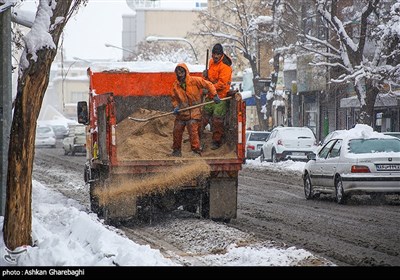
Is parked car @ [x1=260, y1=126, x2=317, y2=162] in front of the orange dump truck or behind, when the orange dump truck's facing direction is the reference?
in front

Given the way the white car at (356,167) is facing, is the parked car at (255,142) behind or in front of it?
in front

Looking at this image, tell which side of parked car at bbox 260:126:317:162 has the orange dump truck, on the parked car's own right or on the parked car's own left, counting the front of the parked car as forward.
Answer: on the parked car's own left

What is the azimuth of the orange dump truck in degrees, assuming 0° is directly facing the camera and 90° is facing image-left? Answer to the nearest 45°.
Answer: approximately 180°

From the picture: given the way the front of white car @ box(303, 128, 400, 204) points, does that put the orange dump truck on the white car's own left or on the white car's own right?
on the white car's own left

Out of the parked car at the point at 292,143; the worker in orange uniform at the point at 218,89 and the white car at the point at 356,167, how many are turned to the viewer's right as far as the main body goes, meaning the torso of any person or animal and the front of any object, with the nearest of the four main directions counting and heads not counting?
0

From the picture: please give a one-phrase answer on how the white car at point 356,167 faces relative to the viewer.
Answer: facing away from the viewer and to the left of the viewer

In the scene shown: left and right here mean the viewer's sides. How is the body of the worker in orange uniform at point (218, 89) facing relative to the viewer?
facing the viewer and to the left of the viewer

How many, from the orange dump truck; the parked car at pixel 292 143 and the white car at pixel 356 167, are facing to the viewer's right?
0

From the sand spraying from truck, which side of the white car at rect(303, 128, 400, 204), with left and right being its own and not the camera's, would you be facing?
left
